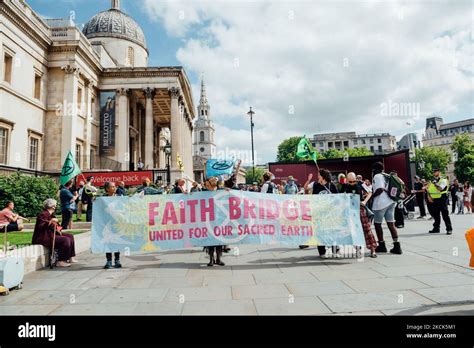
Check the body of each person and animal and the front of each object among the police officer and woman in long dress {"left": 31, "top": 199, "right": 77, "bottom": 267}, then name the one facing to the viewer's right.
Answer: the woman in long dress

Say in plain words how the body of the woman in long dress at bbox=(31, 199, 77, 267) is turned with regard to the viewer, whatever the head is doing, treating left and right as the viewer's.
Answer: facing to the right of the viewer

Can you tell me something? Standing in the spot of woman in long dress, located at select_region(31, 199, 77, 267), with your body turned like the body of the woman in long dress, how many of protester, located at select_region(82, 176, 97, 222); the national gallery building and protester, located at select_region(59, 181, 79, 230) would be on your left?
3

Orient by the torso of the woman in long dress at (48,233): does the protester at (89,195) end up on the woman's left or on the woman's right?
on the woman's left

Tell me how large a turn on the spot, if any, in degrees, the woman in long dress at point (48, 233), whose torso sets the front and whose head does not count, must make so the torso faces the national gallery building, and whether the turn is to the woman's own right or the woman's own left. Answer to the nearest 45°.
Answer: approximately 90° to the woman's own left

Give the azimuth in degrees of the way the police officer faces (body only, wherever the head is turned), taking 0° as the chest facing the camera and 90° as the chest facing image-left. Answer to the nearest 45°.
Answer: approximately 45°
